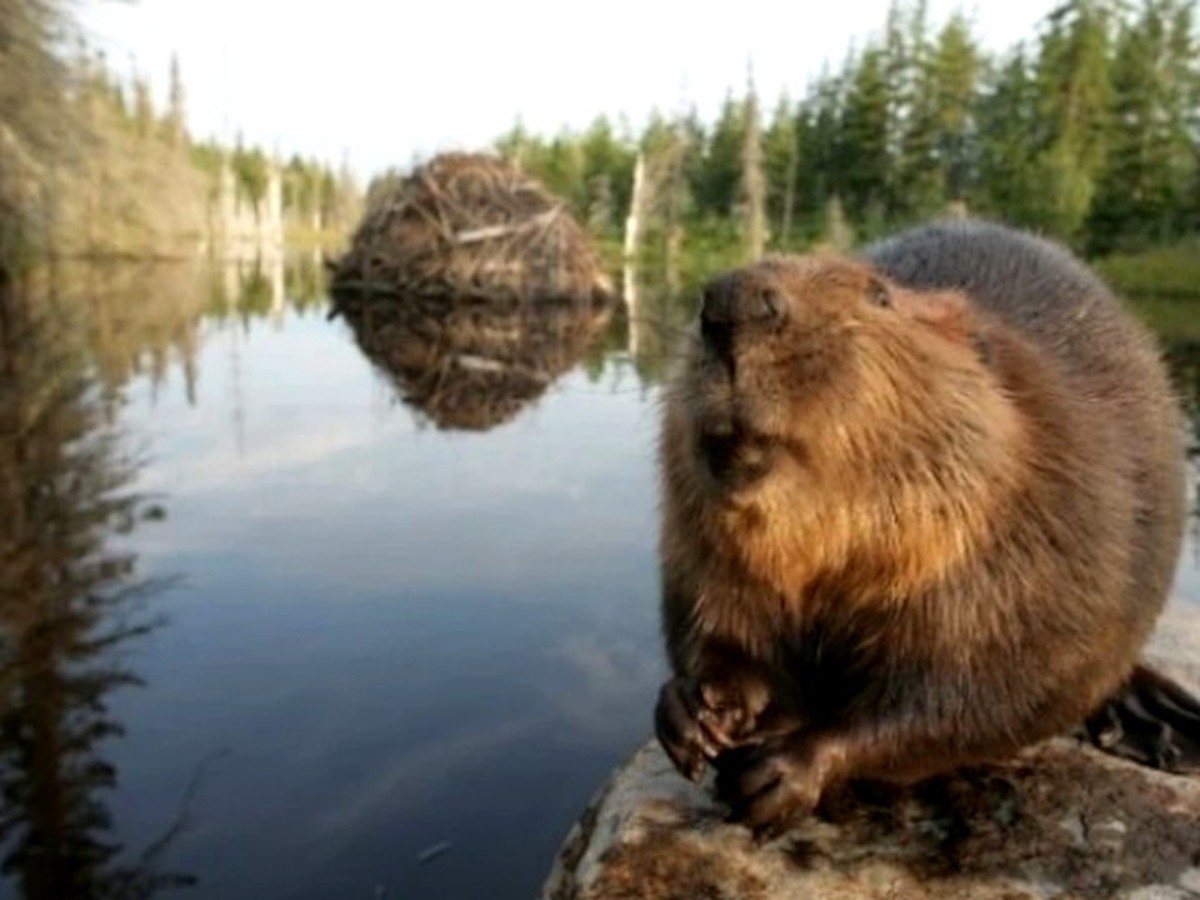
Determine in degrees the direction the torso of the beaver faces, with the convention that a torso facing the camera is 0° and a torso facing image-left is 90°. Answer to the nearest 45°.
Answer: approximately 45°

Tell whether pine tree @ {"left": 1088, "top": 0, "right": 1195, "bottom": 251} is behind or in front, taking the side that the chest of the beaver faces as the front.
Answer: behind

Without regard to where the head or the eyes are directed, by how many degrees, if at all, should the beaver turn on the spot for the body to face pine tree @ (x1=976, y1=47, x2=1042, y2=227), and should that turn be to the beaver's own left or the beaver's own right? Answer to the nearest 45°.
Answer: approximately 135° to the beaver's own right

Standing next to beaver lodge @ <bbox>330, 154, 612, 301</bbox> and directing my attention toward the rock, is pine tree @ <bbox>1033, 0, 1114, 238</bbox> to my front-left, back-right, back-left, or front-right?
back-left

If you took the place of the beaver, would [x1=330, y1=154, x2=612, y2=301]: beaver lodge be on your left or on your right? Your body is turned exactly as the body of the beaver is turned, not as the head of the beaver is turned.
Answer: on your right

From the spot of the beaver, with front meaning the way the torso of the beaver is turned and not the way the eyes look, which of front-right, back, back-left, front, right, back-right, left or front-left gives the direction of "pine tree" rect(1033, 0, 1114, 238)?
back-right
